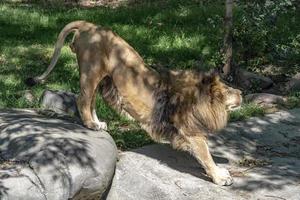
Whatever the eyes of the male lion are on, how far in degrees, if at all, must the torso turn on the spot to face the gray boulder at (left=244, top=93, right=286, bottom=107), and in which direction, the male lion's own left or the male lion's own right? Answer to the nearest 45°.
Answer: approximately 45° to the male lion's own left

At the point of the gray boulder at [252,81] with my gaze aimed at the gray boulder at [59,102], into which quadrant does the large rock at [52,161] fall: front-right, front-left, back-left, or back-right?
front-left

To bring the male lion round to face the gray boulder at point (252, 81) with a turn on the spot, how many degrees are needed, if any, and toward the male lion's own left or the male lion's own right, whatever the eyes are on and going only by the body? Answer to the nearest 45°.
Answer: approximately 45° to the male lion's own left

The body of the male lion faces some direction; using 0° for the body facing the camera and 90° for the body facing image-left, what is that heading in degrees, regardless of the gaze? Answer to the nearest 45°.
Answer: approximately 270°

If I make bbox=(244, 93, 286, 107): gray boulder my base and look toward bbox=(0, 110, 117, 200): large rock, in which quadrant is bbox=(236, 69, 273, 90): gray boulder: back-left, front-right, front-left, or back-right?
back-right

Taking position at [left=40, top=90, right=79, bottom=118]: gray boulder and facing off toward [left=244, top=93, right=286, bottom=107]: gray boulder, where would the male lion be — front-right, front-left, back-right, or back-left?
front-right

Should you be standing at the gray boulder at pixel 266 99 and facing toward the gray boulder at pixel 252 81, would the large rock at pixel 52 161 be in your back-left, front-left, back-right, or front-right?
back-left
